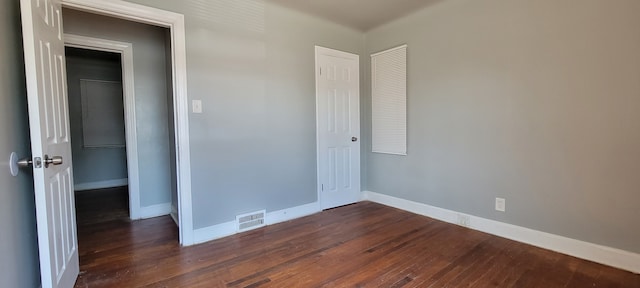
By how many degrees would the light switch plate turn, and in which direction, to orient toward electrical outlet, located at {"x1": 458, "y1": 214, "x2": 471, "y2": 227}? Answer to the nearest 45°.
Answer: approximately 90° to its left

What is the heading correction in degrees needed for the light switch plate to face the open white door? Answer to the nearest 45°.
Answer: approximately 45° to its right

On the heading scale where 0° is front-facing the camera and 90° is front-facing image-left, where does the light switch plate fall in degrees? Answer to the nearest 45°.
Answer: approximately 0°

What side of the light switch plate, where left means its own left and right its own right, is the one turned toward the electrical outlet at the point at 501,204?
left

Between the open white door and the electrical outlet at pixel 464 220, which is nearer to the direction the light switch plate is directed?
the open white door

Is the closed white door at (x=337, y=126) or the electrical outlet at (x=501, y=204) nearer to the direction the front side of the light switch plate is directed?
the electrical outlet

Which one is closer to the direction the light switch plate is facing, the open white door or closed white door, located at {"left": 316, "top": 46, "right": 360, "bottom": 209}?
the open white door

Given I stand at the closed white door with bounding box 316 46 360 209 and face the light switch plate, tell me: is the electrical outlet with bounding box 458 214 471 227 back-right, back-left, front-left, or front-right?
back-left

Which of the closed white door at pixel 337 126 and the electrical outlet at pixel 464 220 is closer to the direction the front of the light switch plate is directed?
the electrical outlet

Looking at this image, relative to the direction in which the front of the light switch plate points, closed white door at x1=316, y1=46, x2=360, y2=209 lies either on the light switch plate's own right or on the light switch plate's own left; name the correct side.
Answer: on the light switch plate's own left
